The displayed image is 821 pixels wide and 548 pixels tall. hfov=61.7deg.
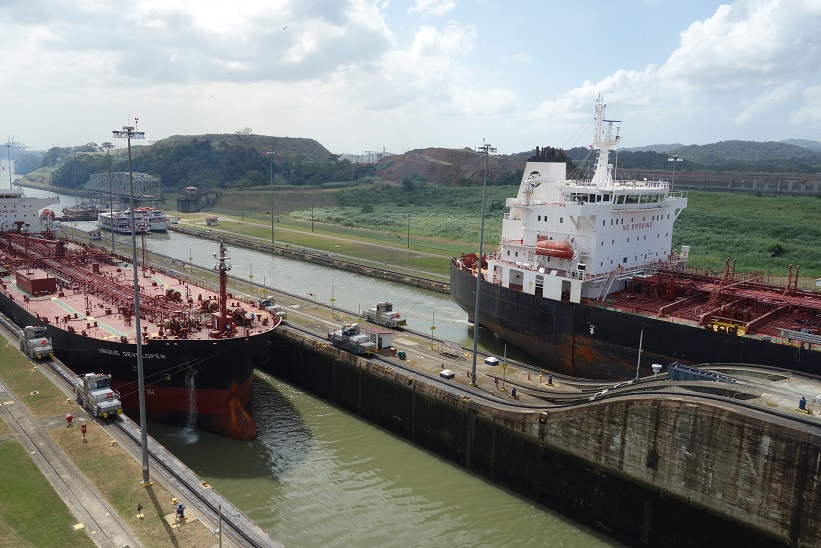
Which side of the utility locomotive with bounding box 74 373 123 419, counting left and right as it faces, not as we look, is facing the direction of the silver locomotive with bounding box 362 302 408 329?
left

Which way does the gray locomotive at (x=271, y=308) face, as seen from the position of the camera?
facing the viewer and to the right of the viewer

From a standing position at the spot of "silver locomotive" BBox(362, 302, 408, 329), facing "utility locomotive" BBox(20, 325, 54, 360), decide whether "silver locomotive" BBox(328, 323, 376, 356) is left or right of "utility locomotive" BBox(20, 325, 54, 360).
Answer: left

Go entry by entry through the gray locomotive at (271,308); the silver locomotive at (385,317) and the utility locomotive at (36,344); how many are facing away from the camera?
0

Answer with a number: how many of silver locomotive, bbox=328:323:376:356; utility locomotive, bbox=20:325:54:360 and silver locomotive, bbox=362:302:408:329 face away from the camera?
0

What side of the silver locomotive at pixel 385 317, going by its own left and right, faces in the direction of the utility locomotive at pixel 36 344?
right

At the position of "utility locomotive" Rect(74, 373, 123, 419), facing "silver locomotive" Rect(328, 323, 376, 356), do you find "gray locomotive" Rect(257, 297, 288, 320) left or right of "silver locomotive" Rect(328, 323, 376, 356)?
left
